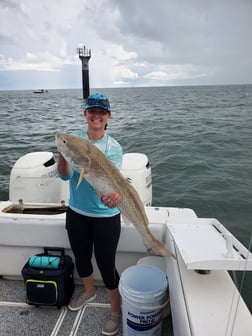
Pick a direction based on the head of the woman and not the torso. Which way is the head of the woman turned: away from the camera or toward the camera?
toward the camera

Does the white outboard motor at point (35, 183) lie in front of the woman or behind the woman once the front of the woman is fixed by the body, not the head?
behind

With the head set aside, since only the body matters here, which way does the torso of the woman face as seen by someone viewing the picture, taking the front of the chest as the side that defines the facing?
toward the camera

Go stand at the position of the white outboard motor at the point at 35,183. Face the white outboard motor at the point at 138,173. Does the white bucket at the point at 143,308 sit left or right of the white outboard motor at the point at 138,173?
right

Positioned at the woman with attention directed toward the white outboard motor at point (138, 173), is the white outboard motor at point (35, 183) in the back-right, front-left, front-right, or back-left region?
front-left

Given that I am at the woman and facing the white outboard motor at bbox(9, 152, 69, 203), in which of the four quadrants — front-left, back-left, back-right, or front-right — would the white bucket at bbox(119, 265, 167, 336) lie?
back-right

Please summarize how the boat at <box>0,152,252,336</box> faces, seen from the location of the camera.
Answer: facing the viewer
